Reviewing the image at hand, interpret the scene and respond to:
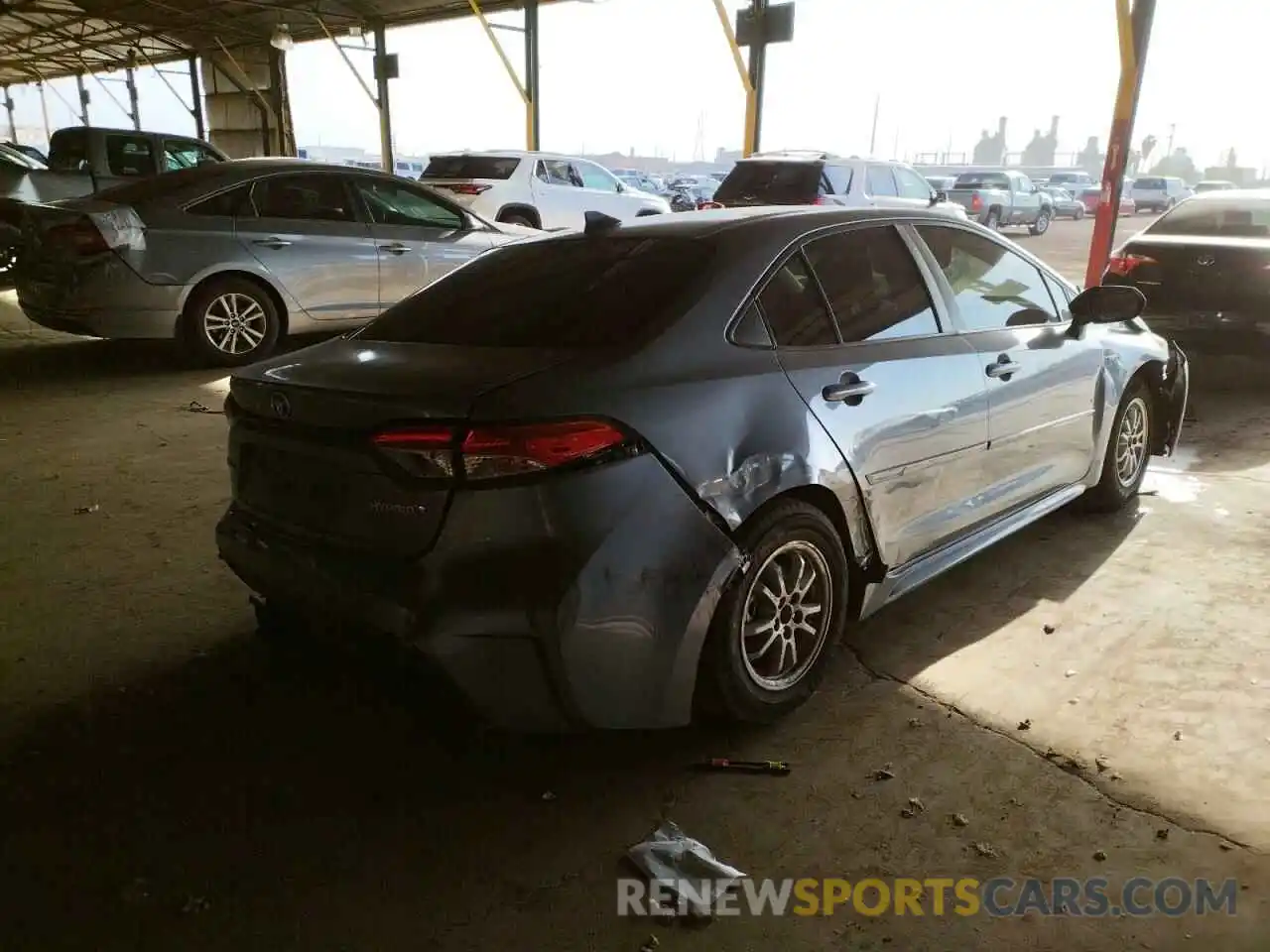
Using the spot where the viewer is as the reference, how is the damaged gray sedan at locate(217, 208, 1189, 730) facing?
facing away from the viewer and to the right of the viewer

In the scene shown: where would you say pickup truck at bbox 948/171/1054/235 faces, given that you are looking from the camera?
facing away from the viewer and to the right of the viewer

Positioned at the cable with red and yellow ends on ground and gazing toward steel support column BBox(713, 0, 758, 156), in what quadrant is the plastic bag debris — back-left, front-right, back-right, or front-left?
back-left

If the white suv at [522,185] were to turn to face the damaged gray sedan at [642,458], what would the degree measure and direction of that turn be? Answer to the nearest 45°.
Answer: approximately 135° to its right

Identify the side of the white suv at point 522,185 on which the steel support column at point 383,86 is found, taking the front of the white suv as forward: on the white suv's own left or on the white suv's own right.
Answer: on the white suv's own left

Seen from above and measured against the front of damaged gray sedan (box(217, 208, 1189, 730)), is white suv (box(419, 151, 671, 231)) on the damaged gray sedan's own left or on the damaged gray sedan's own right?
on the damaged gray sedan's own left

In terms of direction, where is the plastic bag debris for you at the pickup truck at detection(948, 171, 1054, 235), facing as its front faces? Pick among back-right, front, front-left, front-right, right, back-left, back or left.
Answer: back-right

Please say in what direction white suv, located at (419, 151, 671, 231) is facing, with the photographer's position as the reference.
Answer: facing away from the viewer and to the right of the viewer
